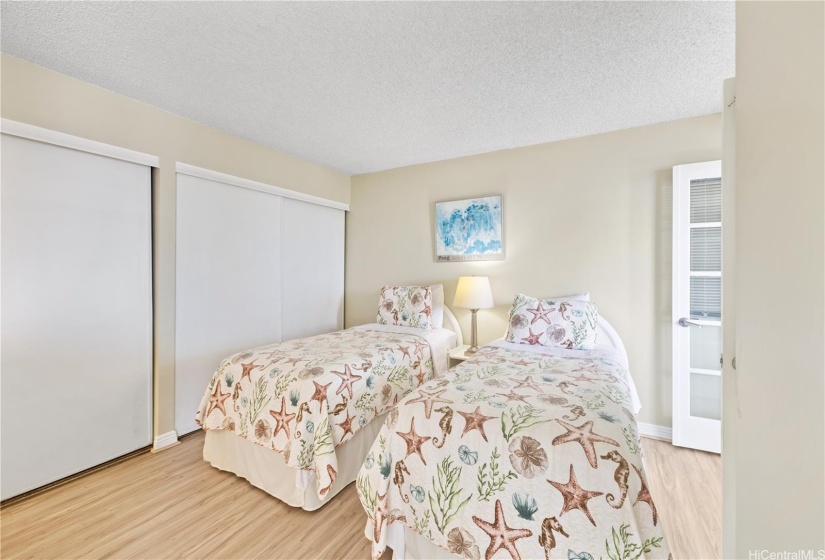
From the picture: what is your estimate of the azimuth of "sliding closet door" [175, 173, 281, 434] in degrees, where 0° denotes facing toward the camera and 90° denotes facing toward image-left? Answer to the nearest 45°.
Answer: approximately 315°

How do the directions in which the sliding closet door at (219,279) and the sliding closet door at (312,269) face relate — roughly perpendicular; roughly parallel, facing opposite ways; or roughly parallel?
roughly parallel

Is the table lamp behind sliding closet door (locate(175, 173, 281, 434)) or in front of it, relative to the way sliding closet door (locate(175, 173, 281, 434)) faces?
in front

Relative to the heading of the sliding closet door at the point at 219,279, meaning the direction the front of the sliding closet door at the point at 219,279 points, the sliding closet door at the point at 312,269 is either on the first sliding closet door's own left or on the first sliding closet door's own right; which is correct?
on the first sliding closet door's own left

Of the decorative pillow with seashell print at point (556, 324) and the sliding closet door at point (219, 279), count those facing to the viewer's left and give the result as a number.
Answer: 0

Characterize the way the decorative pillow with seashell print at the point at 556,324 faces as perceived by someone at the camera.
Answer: facing the viewer

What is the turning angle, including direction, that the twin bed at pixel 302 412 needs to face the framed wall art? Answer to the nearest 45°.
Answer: approximately 180°

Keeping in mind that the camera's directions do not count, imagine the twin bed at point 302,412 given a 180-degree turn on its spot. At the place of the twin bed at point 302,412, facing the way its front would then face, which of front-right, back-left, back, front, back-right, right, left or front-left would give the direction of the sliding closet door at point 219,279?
left

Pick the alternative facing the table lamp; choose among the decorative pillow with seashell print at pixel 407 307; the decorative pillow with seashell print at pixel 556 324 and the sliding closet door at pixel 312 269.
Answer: the sliding closet door

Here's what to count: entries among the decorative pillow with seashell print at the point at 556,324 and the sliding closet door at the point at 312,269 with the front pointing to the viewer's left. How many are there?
0

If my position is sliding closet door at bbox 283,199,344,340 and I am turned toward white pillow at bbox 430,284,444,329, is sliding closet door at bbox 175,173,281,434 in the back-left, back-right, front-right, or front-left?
back-right

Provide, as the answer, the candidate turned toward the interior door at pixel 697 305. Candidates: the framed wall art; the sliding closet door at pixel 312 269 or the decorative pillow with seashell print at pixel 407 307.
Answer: the sliding closet door

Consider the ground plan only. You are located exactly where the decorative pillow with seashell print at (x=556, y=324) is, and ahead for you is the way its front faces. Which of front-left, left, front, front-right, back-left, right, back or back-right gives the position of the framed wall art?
back-right

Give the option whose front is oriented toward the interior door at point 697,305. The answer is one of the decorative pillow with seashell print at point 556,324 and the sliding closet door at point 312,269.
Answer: the sliding closet door

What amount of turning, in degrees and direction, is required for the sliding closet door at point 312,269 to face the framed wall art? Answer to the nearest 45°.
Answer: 0° — it already faces it

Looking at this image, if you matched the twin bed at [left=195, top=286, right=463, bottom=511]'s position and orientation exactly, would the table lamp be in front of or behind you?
behind

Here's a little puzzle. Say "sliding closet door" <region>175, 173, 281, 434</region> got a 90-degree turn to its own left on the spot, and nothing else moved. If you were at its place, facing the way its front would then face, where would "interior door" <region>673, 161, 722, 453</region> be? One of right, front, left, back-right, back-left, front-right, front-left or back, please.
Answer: right

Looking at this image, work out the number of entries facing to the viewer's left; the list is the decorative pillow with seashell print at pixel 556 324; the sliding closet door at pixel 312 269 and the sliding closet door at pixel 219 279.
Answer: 0

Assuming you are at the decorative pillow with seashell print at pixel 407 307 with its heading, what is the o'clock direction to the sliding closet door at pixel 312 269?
The sliding closet door is roughly at 2 o'clock from the decorative pillow with seashell print.
